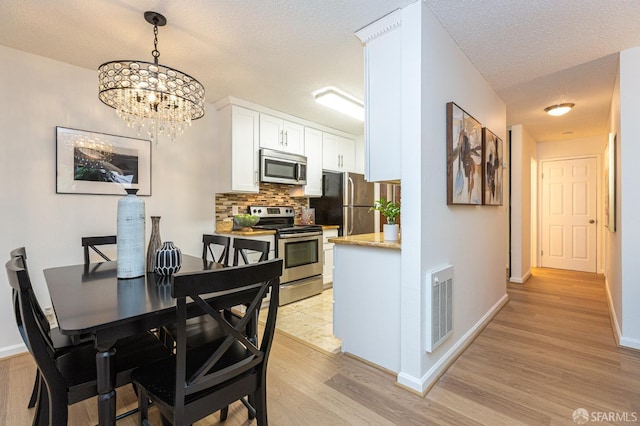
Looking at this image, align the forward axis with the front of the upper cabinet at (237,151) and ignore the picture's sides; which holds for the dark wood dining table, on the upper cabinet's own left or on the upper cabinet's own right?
on the upper cabinet's own right

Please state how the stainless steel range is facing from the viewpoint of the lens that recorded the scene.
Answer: facing the viewer and to the right of the viewer

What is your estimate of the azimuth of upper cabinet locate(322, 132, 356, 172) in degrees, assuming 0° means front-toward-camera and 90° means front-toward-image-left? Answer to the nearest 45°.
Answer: approximately 315°

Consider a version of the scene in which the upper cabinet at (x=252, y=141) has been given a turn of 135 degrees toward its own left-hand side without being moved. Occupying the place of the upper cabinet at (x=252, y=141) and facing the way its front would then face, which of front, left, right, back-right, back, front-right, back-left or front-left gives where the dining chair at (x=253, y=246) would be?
back

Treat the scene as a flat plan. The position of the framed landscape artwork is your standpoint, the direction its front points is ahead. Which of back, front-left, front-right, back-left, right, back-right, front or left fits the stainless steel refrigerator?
front-left

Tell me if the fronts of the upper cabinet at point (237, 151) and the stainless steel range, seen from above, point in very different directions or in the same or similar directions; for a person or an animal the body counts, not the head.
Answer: same or similar directions

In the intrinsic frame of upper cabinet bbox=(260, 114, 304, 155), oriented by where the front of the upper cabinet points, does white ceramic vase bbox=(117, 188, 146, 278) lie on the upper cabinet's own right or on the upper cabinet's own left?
on the upper cabinet's own right

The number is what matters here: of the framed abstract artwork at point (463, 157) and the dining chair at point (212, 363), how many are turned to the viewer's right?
1

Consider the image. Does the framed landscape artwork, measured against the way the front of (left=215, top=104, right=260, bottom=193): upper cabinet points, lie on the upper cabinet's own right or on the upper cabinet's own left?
on the upper cabinet's own right

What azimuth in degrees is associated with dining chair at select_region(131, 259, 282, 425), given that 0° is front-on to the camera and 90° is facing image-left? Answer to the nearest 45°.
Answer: approximately 135°

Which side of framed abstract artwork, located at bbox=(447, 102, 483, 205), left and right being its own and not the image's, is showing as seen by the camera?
right

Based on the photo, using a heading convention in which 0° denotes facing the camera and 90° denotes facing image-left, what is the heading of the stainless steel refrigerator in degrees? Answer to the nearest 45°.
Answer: approximately 315°

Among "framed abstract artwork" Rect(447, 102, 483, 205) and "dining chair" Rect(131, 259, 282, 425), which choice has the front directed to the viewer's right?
the framed abstract artwork

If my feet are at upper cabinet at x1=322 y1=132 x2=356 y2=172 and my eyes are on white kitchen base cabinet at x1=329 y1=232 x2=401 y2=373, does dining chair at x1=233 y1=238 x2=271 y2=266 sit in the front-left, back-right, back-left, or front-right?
front-right
